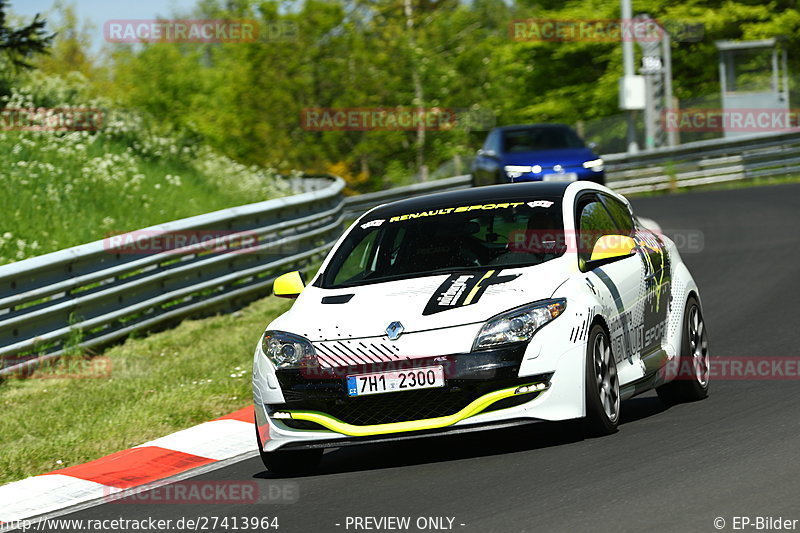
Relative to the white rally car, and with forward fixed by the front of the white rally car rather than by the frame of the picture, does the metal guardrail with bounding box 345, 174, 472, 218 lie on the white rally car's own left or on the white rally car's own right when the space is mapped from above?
on the white rally car's own right

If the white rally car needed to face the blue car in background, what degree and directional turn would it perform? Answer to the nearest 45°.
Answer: approximately 135° to its right

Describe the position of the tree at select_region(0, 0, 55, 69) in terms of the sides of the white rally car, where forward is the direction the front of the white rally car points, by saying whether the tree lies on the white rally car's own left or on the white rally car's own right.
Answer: on the white rally car's own right

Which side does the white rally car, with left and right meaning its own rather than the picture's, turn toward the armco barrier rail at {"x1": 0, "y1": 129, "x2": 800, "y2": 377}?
right

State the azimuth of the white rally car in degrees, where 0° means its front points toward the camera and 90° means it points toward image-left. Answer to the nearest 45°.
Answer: approximately 45°
